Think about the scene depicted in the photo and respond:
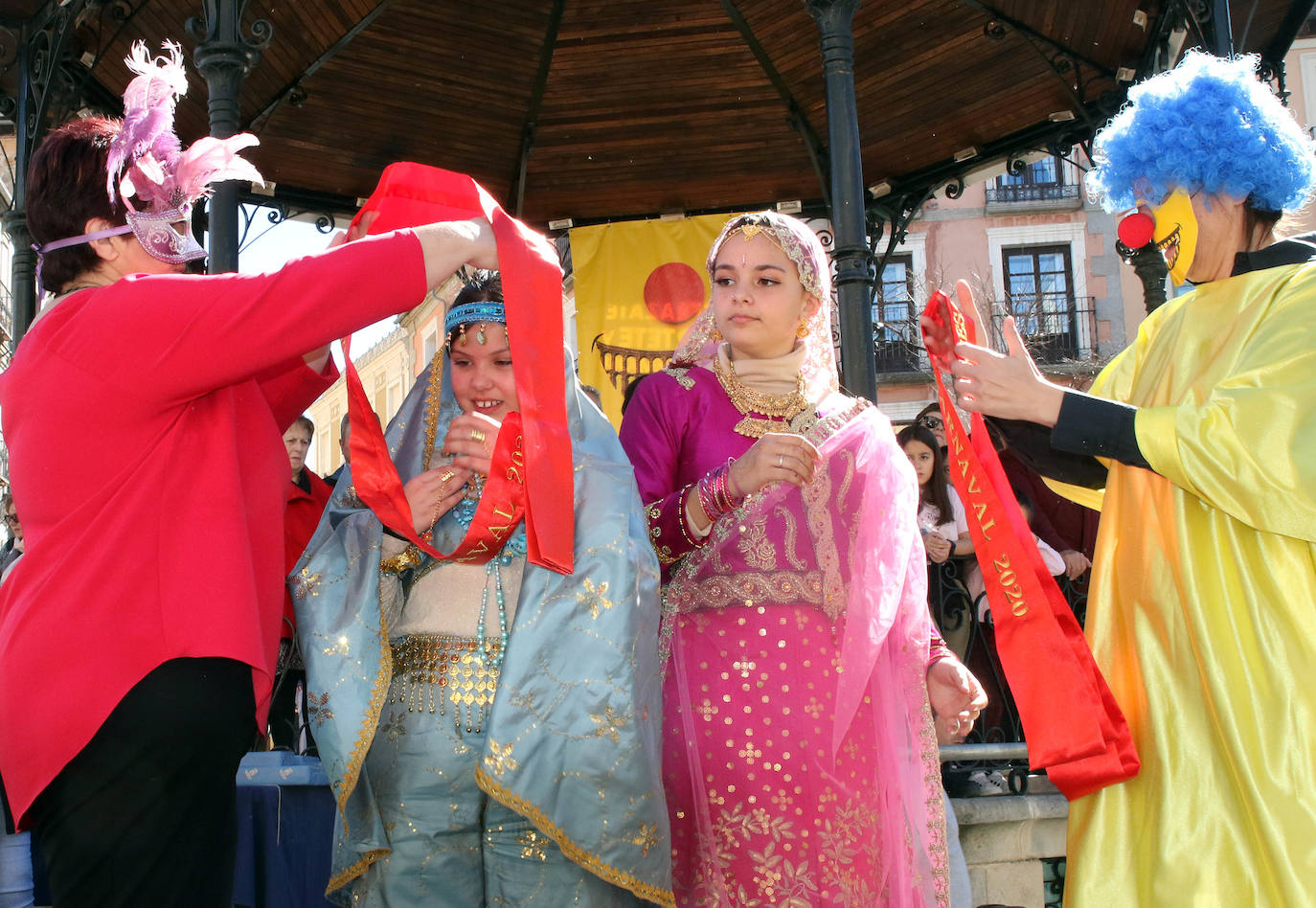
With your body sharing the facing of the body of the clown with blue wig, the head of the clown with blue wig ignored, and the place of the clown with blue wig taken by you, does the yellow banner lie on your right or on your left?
on your right

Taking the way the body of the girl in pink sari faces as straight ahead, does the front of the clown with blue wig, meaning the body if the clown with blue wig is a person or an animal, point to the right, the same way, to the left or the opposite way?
to the right

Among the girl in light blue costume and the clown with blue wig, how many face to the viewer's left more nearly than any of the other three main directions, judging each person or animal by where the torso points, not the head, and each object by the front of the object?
1

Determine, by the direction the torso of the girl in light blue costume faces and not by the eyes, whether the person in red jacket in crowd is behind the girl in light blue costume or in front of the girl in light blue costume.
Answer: behind

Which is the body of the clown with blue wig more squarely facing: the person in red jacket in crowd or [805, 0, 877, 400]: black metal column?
the person in red jacket in crowd

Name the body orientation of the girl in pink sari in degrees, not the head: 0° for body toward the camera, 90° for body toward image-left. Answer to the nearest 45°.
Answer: approximately 0°

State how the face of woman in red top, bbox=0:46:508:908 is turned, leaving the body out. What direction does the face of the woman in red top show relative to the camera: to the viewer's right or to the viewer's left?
to the viewer's right

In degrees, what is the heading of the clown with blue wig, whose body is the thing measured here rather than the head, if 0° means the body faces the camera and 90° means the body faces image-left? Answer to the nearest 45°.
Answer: approximately 90°

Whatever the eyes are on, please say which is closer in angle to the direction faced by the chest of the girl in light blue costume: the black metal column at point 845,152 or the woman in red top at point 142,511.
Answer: the woman in red top
